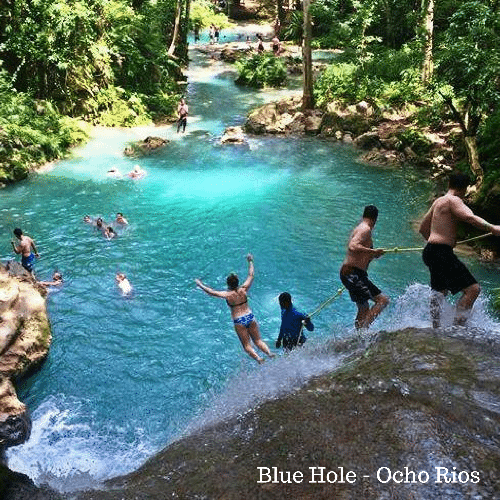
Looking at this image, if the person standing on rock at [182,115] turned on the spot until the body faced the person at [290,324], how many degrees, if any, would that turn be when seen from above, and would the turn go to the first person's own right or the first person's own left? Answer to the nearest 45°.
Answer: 0° — they already face them

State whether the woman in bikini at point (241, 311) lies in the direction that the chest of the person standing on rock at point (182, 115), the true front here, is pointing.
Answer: yes

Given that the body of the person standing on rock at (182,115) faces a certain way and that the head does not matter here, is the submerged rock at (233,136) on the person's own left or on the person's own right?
on the person's own left

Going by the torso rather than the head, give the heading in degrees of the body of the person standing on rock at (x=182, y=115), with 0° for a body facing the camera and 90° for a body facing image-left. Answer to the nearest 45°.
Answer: approximately 0°
